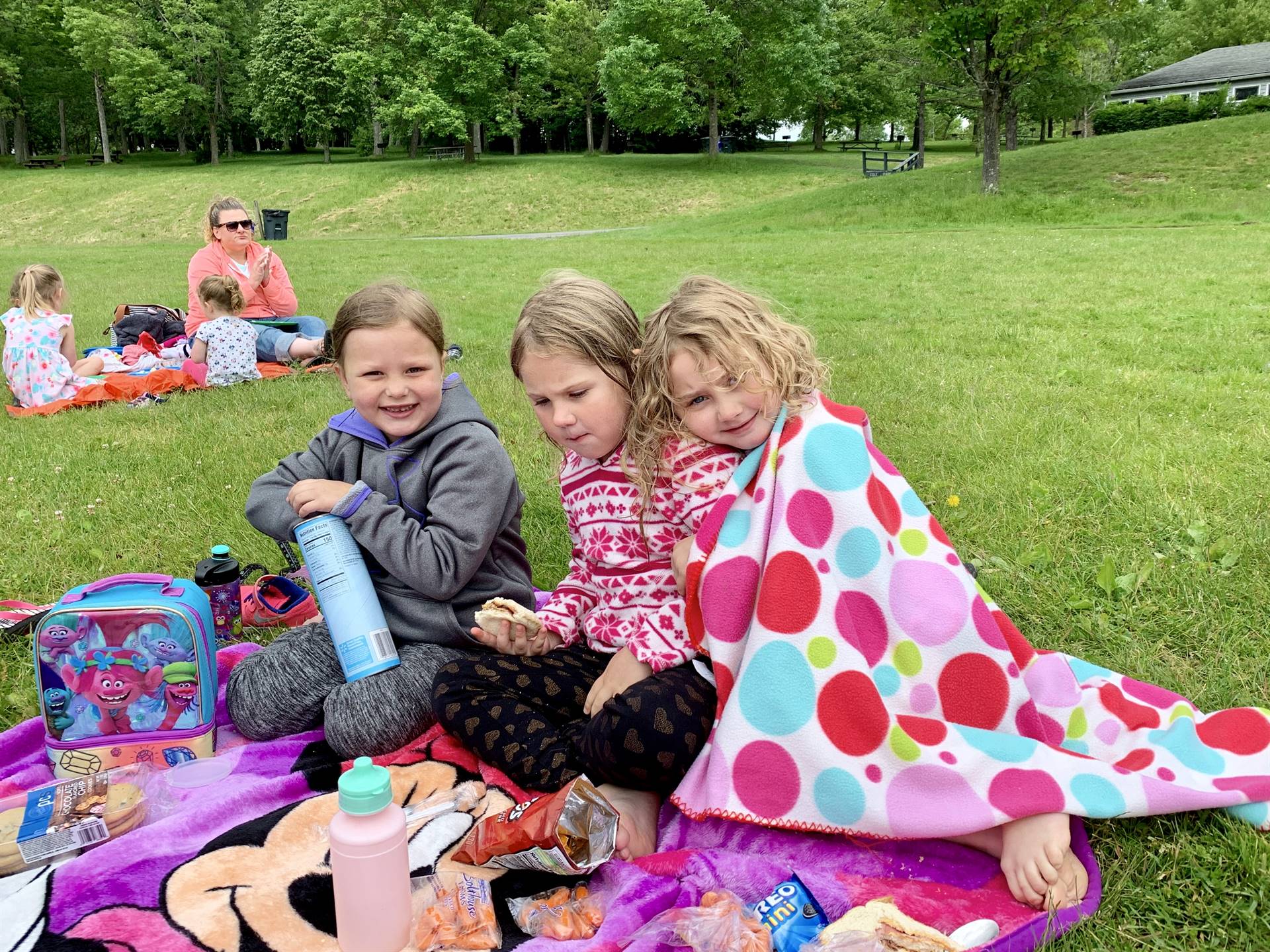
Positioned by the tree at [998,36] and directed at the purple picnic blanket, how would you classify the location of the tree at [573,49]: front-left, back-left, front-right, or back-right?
back-right

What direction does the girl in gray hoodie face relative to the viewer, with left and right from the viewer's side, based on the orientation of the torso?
facing the viewer and to the left of the viewer

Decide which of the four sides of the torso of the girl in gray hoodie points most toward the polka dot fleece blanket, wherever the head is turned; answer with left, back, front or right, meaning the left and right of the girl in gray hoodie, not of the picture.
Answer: left

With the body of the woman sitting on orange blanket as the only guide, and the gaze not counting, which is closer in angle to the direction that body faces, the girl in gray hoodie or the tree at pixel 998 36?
the girl in gray hoodie

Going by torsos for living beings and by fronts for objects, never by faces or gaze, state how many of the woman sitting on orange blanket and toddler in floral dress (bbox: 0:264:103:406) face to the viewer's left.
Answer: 0

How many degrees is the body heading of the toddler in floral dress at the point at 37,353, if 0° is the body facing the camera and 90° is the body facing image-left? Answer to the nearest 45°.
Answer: approximately 225°

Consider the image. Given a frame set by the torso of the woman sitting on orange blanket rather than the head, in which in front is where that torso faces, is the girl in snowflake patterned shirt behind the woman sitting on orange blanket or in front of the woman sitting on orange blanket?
in front

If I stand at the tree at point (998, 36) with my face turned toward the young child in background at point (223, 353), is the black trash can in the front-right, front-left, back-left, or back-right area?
front-right

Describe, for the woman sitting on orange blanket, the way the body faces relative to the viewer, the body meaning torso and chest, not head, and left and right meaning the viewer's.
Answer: facing the viewer and to the right of the viewer

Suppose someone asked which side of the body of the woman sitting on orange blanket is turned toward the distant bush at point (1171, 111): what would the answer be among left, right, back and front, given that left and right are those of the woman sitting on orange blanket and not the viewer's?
left

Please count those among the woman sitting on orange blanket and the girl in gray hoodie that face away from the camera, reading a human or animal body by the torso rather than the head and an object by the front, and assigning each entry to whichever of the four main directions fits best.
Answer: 0

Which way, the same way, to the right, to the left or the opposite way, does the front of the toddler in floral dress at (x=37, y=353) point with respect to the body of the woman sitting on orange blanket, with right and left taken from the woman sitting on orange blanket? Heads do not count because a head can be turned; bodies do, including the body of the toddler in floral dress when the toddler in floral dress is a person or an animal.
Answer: to the left

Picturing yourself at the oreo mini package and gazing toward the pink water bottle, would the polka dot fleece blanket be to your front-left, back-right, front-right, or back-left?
back-right
